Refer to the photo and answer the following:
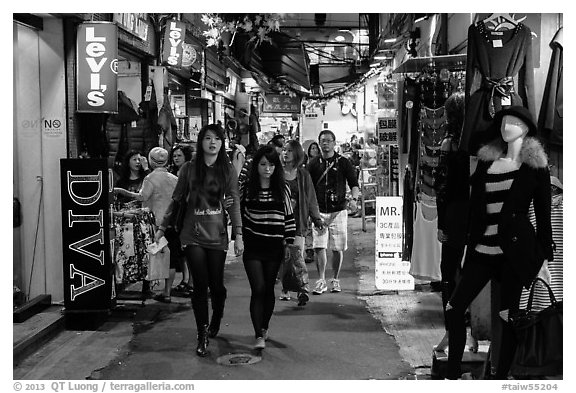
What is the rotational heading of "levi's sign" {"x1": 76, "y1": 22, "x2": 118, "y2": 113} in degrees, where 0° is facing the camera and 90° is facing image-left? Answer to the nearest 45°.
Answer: approximately 0°

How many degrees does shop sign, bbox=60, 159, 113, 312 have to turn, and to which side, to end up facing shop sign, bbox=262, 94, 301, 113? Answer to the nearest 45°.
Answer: approximately 180°

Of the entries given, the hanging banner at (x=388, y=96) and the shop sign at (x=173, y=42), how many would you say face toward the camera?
2

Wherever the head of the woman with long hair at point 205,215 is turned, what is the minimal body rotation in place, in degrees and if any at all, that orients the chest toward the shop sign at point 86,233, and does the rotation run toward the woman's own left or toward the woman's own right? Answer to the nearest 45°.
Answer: approximately 135° to the woman's own right

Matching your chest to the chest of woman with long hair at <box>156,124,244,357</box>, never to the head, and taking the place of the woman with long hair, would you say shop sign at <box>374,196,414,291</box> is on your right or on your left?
on your left

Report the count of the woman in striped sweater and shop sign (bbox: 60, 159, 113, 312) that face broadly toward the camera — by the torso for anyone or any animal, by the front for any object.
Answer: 2

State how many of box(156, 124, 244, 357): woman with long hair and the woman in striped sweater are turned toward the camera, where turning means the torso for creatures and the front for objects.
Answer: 2

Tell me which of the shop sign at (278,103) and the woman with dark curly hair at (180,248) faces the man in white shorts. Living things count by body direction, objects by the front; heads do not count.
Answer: the shop sign

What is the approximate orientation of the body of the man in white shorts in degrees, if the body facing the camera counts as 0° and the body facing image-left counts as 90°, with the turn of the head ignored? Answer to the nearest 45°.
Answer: approximately 0°

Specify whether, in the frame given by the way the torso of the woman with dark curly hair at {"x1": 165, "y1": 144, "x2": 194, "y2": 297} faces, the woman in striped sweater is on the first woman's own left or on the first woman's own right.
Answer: on the first woman's own left
